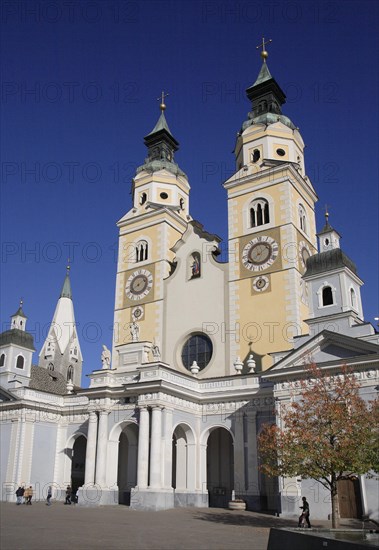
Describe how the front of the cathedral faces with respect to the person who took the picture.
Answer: facing the viewer and to the left of the viewer

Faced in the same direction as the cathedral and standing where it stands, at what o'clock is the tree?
The tree is roughly at 10 o'clock from the cathedral.

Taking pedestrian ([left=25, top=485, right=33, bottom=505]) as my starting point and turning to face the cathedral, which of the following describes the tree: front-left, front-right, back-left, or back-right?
front-right

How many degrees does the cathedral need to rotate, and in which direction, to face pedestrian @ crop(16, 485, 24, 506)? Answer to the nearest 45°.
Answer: approximately 45° to its right

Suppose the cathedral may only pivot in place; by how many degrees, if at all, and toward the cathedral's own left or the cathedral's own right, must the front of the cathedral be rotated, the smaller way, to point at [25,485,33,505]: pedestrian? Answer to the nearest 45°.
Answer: approximately 45° to the cathedral's own right

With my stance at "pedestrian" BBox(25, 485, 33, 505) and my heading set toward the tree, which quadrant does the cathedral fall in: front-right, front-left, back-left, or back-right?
front-left
